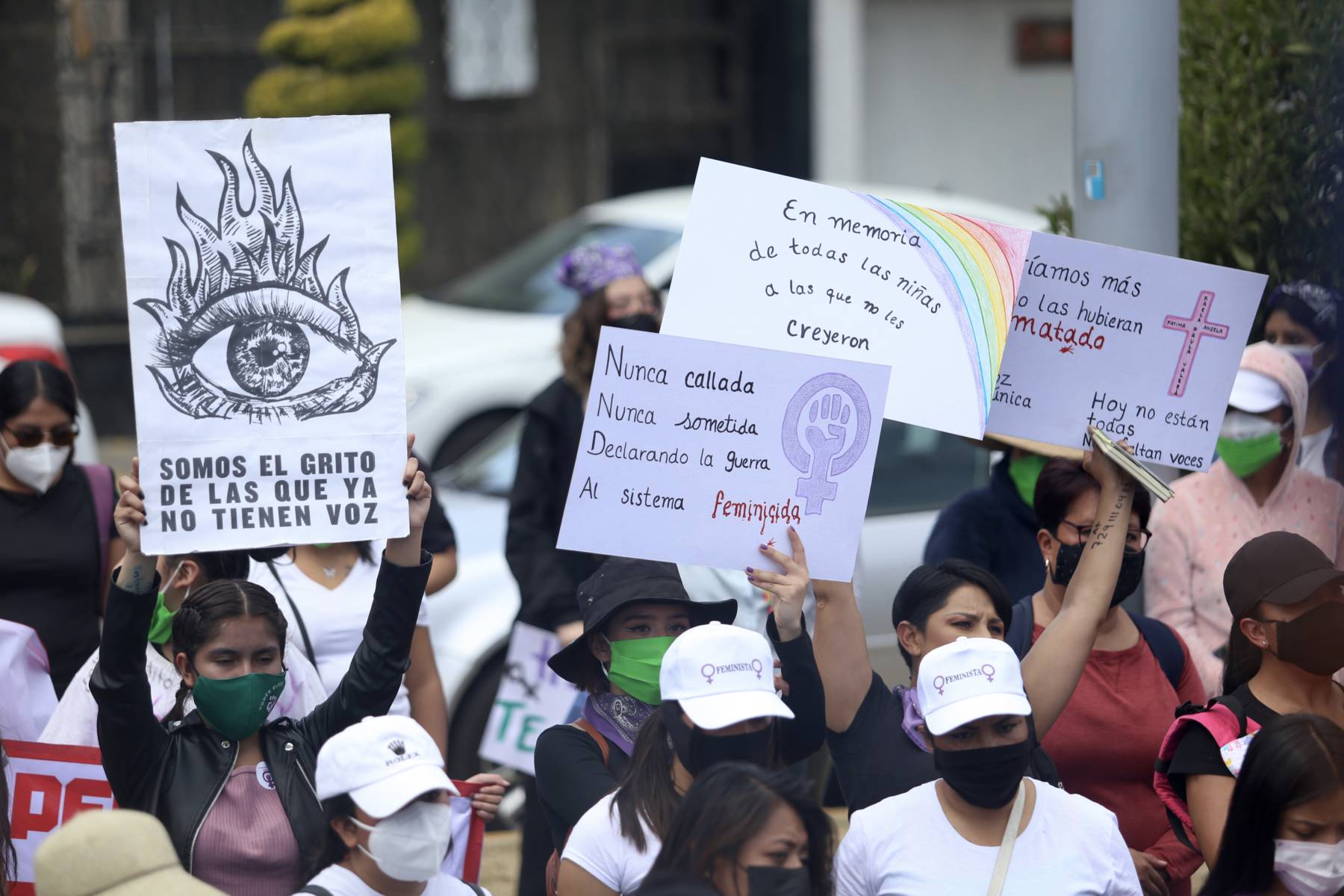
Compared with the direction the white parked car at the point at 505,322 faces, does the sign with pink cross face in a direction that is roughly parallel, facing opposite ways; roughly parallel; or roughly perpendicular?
roughly perpendicular

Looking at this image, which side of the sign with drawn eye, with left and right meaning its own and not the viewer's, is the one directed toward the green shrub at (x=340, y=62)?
back

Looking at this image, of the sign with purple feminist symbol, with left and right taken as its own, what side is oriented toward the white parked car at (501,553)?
back

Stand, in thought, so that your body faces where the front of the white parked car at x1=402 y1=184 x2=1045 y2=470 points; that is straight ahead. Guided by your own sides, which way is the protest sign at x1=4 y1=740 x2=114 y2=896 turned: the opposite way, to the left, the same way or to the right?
to the left

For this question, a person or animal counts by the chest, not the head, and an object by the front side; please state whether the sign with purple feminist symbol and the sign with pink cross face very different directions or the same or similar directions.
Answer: same or similar directions

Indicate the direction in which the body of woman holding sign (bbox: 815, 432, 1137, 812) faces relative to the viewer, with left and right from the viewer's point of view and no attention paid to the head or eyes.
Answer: facing the viewer and to the right of the viewer

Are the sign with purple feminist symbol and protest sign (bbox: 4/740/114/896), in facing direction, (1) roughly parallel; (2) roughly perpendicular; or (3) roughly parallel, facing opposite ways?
roughly parallel

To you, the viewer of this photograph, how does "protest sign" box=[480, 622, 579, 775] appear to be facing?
facing the viewer

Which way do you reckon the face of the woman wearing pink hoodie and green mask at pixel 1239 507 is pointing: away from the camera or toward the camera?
toward the camera

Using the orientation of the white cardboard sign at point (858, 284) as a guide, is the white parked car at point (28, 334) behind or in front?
behind

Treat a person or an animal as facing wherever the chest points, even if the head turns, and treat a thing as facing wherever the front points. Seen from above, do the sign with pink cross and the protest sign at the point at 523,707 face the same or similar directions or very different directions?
same or similar directions

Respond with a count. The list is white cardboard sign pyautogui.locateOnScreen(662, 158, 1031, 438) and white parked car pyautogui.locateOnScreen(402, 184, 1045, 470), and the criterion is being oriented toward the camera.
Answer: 1

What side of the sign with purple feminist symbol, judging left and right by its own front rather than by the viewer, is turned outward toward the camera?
front

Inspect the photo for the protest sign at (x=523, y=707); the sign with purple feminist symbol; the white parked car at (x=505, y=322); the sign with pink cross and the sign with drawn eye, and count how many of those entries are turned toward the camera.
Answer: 4

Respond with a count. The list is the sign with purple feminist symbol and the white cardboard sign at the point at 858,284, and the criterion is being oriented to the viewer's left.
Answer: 0

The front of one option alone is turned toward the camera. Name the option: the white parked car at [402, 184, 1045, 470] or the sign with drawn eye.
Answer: the sign with drawn eye

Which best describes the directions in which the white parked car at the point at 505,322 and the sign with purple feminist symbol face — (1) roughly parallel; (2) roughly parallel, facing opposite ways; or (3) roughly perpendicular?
roughly perpendicular

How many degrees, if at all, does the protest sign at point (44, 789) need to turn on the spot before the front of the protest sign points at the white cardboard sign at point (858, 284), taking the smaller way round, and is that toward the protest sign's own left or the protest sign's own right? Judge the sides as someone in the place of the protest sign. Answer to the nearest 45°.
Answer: approximately 90° to the protest sign's own left

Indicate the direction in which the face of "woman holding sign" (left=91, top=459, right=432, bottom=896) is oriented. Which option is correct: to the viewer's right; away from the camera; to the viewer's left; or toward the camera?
toward the camera

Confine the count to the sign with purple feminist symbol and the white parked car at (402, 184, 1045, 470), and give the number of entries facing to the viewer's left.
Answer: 1
